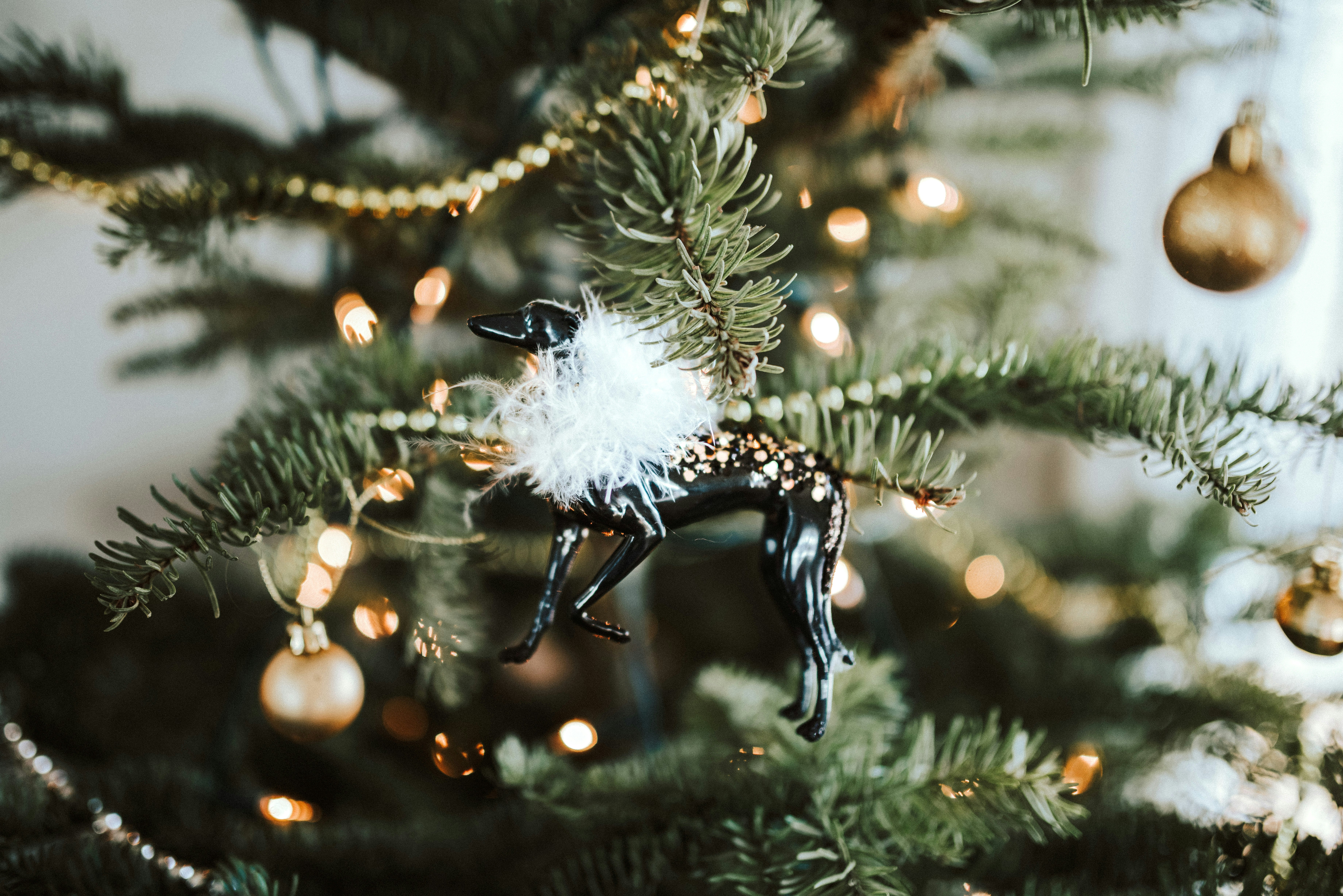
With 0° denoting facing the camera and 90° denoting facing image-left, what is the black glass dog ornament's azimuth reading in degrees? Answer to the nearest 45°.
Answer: approximately 90°
